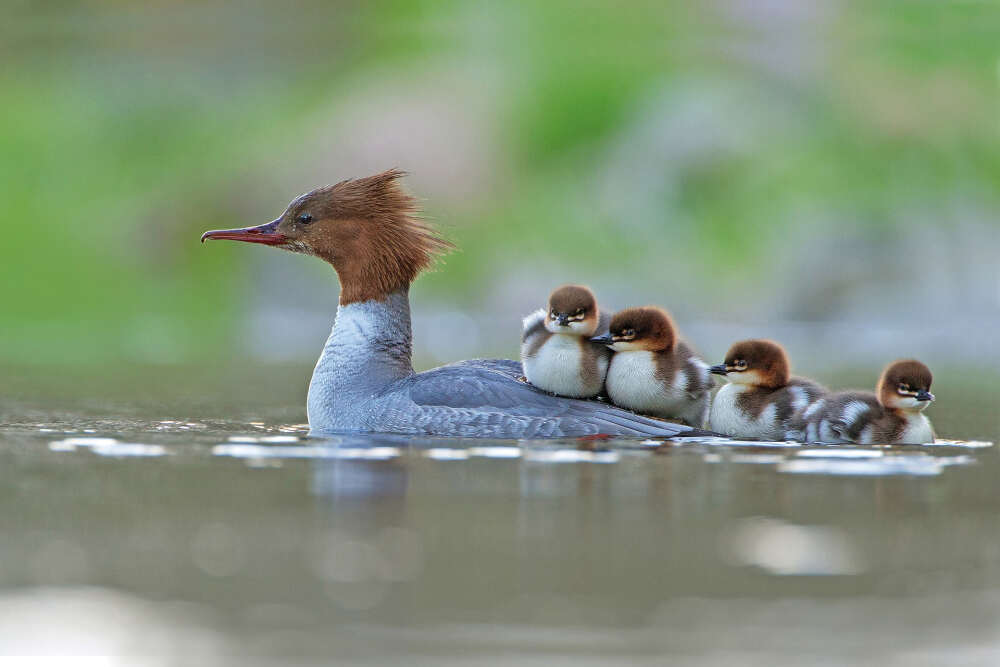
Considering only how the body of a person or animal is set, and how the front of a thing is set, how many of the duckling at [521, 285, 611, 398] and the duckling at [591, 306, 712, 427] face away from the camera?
0

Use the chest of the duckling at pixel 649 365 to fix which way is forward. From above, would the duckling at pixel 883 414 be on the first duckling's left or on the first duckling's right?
on the first duckling's left

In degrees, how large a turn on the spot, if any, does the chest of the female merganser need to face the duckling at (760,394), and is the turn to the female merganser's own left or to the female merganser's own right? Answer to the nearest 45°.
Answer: approximately 180°

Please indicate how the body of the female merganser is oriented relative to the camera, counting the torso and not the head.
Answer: to the viewer's left

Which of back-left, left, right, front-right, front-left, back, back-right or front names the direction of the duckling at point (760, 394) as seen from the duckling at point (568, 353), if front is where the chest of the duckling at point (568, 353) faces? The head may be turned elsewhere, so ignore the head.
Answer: left

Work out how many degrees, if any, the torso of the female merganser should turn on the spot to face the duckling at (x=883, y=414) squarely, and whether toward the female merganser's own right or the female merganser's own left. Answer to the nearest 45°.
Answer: approximately 180°

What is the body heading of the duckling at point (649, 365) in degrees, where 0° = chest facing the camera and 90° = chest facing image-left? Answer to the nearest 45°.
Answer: approximately 45°

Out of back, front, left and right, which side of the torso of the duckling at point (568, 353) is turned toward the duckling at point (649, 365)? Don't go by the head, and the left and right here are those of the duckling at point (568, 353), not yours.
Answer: left

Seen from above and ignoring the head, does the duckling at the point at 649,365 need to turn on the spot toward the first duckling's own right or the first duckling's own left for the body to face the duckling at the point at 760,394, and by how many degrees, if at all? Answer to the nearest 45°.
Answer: approximately 135° to the first duckling's own left

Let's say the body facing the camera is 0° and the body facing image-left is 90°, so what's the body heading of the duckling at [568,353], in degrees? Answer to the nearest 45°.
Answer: approximately 0°
